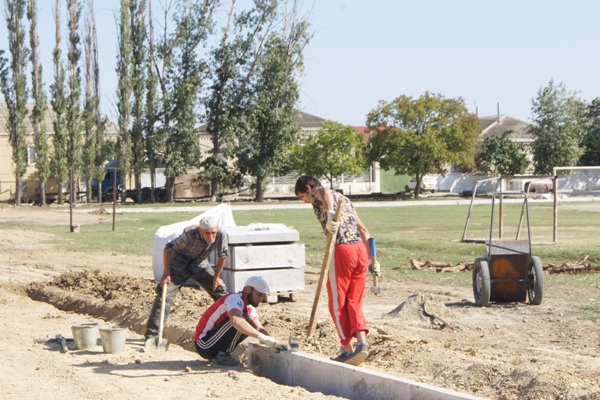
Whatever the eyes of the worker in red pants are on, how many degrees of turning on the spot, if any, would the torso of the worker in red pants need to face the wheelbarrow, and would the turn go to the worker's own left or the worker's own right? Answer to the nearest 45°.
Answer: approximately 90° to the worker's own right

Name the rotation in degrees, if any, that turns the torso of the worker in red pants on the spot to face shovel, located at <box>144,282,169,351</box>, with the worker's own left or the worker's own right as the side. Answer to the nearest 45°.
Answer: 0° — they already face it

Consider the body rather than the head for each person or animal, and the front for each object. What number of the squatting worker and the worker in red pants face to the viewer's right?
1

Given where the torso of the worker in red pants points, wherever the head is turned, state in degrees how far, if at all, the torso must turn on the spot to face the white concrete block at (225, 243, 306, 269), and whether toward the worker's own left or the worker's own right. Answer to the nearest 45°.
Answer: approximately 45° to the worker's own right

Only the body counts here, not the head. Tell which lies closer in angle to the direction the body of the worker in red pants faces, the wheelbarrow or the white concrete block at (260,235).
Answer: the white concrete block

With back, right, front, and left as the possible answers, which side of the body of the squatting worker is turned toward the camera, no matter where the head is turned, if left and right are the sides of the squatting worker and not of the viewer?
right

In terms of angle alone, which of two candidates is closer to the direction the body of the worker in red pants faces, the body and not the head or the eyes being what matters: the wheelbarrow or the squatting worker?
the squatting worker

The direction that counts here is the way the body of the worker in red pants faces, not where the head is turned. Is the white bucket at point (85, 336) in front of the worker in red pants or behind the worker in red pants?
in front

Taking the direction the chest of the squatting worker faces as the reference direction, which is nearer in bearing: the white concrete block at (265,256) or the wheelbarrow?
the wheelbarrow

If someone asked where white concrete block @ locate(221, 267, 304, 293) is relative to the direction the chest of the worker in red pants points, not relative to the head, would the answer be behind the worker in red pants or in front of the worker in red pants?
in front

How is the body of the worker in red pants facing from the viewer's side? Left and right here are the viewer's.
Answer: facing away from the viewer and to the left of the viewer

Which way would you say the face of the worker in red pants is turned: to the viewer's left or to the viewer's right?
to the viewer's left

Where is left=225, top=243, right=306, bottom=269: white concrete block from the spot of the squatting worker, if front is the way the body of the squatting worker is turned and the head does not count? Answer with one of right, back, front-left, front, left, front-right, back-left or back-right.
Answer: left
